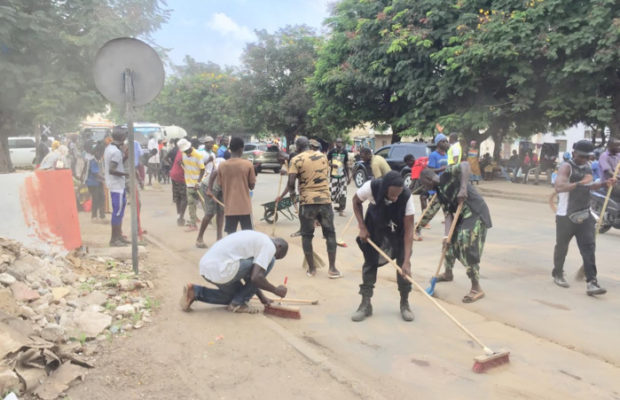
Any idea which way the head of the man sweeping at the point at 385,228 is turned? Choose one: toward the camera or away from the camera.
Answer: toward the camera

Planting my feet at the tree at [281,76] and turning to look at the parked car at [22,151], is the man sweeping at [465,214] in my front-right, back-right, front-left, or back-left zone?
front-left

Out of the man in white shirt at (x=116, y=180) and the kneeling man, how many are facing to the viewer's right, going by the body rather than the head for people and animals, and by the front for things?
2

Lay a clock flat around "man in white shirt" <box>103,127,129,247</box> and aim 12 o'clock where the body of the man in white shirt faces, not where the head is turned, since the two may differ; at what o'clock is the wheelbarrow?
The wheelbarrow is roughly at 11 o'clock from the man in white shirt.

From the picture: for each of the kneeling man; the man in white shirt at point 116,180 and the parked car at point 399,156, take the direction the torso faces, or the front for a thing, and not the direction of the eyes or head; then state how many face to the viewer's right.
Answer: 2

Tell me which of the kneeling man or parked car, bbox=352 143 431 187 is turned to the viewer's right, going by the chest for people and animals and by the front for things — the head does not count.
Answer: the kneeling man

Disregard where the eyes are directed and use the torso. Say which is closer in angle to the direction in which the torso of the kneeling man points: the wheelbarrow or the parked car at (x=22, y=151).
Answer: the wheelbarrow

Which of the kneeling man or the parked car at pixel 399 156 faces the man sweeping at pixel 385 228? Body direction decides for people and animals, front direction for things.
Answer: the kneeling man

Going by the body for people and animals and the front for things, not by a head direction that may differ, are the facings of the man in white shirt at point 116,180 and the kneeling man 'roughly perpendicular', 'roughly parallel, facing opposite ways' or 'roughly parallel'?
roughly parallel

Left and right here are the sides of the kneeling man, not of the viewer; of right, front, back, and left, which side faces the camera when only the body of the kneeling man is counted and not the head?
right

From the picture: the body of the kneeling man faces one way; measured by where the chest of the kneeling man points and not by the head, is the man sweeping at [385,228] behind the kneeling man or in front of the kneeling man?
in front

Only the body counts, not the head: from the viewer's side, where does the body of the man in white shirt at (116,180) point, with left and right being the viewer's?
facing to the right of the viewer

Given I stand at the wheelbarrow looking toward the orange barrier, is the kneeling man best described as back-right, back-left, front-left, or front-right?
front-left

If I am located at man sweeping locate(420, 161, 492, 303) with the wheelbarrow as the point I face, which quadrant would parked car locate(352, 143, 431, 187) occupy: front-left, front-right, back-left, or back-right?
front-right

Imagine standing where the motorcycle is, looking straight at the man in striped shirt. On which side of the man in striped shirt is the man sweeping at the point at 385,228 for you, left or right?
left

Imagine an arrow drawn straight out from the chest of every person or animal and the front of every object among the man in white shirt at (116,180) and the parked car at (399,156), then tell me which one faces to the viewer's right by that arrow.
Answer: the man in white shirt

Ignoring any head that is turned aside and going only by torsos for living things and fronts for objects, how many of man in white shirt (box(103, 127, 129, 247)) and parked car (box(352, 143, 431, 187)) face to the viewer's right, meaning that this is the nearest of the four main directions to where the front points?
1

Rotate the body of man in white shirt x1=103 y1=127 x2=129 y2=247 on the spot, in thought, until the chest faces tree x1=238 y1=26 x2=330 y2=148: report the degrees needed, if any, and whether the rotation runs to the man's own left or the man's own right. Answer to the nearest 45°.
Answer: approximately 45° to the man's own left

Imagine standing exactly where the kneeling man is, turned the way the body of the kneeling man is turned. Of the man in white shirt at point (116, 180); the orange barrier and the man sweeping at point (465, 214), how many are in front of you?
1
